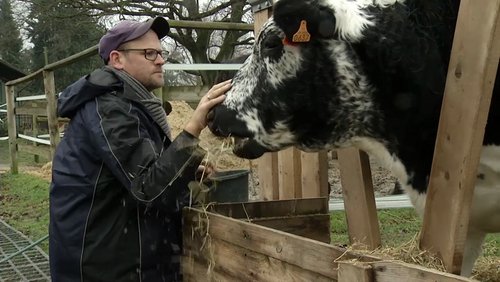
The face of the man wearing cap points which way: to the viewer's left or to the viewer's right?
to the viewer's right

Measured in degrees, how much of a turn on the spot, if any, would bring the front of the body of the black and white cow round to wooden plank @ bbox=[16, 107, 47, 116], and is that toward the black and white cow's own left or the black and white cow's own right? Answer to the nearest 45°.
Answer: approximately 45° to the black and white cow's own right

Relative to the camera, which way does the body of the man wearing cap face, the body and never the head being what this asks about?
to the viewer's right

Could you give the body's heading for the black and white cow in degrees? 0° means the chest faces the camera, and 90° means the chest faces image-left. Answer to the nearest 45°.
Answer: approximately 90°

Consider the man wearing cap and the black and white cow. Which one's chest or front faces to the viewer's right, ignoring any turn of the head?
the man wearing cap

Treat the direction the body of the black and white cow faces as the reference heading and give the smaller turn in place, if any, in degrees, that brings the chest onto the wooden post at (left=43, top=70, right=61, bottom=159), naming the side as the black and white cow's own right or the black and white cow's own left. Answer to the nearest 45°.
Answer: approximately 45° to the black and white cow's own right

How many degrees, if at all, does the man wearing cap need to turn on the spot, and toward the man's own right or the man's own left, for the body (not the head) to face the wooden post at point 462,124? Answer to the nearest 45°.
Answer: approximately 45° to the man's own right

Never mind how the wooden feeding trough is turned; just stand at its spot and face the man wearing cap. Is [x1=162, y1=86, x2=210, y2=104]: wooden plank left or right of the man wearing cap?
right

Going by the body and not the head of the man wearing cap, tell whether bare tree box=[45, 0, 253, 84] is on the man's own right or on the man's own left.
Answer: on the man's own left

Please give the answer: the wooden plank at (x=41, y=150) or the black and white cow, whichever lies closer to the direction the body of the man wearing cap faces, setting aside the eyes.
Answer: the black and white cow
